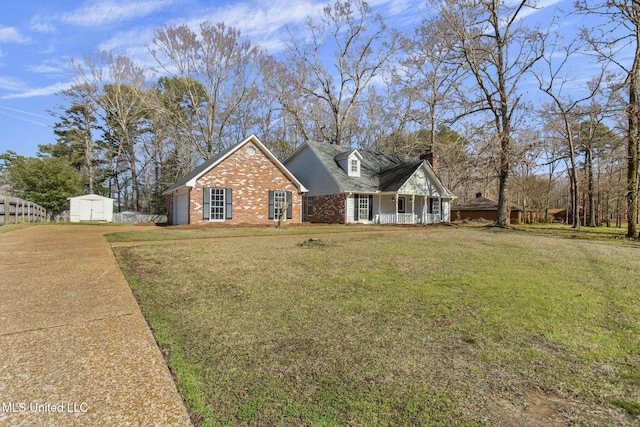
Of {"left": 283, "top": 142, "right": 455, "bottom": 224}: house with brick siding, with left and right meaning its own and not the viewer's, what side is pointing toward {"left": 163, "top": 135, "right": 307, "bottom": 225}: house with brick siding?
right

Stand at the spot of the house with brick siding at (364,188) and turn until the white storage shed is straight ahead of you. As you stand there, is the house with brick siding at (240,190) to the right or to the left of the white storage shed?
left

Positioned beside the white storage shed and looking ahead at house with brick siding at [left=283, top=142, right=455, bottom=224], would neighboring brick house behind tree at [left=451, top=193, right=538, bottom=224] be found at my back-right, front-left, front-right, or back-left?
front-left

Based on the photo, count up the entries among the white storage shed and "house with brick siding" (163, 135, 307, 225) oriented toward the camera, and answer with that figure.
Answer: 2

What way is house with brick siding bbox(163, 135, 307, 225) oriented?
toward the camera

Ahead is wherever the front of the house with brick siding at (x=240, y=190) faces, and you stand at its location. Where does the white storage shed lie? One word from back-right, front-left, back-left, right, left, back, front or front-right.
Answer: back-right

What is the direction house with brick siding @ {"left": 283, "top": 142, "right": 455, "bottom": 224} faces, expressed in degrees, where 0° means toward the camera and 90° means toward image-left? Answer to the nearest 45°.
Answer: approximately 315°

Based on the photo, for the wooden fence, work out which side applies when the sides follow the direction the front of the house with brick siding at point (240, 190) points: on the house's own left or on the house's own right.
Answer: on the house's own right

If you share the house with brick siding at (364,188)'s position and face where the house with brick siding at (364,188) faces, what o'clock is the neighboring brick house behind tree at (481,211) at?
The neighboring brick house behind tree is roughly at 9 o'clock from the house with brick siding.

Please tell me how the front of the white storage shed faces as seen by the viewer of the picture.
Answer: facing the viewer

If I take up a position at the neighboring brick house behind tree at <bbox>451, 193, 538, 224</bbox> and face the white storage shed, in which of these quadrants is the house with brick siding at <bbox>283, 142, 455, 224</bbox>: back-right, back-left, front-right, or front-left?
front-left

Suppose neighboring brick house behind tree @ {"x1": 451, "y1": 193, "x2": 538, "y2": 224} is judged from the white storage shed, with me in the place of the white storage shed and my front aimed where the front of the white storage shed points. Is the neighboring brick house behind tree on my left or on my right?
on my left
